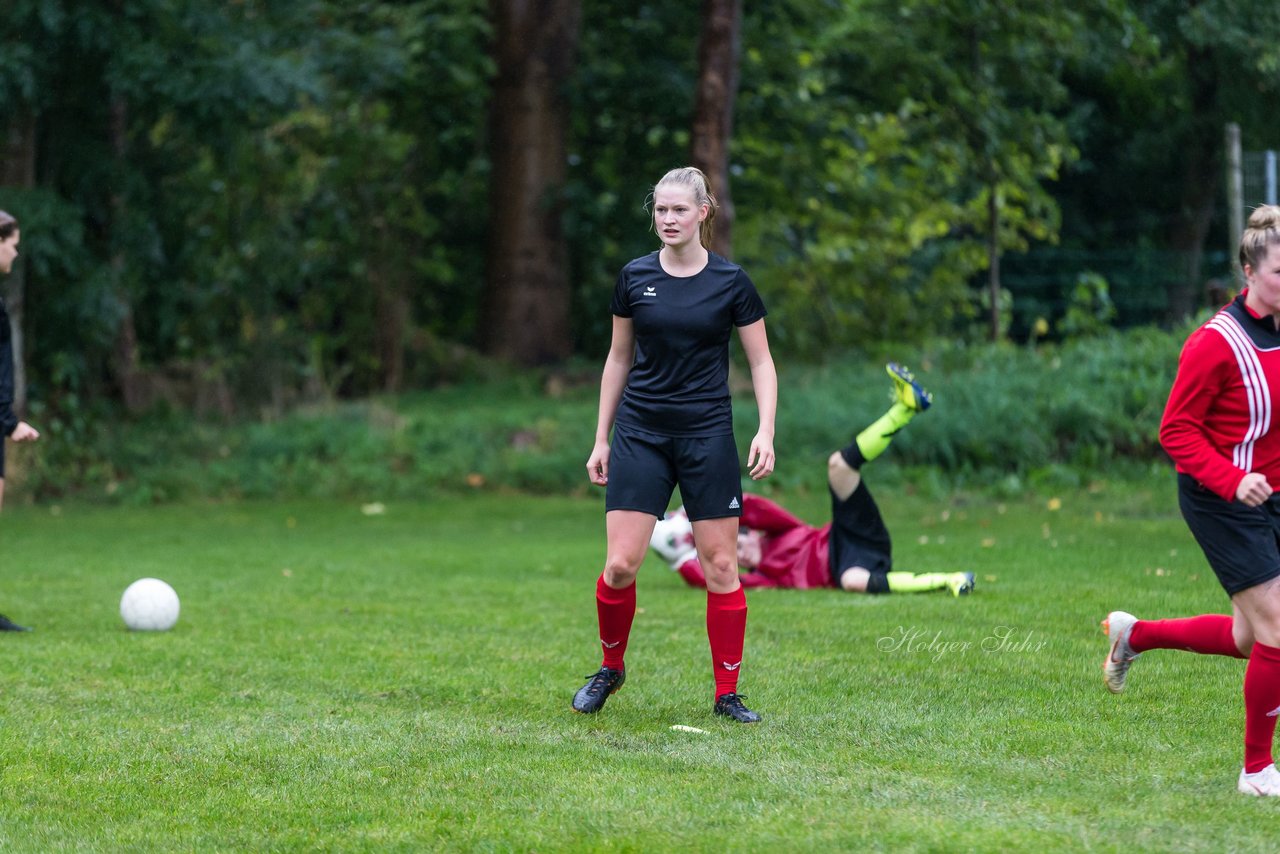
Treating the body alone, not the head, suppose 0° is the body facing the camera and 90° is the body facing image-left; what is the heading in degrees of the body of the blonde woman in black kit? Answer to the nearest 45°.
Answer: approximately 0°

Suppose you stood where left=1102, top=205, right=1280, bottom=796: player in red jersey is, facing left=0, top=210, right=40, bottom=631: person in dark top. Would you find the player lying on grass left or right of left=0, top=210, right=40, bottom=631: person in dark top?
right

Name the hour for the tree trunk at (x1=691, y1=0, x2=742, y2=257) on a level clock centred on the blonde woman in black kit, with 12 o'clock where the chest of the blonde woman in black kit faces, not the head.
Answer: The tree trunk is roughly at 6 o'clock from the blonde woman in black kit.

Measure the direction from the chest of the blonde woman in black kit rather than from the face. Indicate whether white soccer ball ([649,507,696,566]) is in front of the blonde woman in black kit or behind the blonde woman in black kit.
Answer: behind

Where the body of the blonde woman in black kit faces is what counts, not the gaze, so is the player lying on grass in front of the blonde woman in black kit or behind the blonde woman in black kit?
behind

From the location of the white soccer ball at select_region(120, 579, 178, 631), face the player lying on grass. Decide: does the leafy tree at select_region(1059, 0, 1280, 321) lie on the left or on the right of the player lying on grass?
left

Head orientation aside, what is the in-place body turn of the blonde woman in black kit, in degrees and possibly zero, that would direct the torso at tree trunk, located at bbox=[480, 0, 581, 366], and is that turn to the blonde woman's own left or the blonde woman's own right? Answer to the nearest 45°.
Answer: approximately 180°
